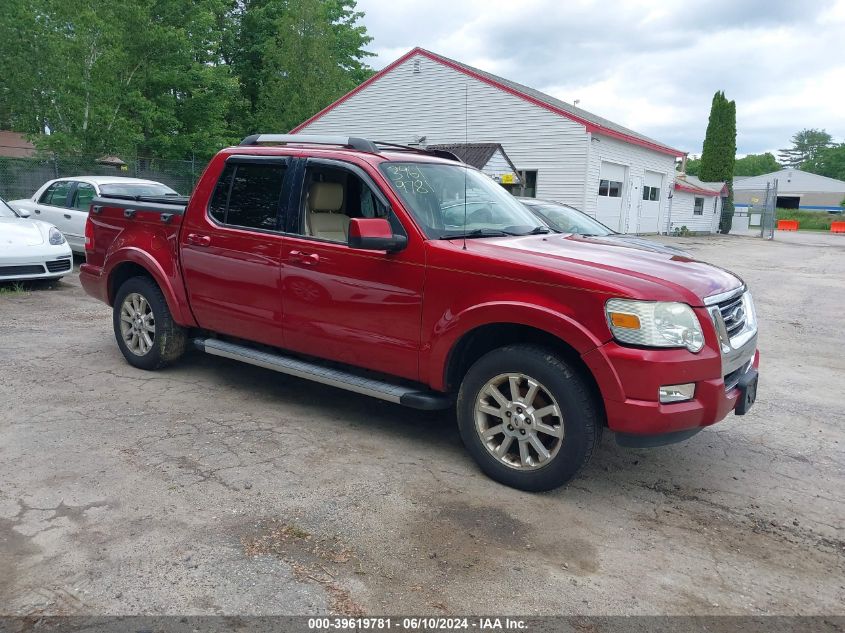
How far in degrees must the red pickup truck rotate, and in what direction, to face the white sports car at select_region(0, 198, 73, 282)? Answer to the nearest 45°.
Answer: approximately 180°

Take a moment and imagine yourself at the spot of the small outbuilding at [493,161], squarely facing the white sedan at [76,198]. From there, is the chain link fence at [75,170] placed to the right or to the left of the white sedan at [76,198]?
right

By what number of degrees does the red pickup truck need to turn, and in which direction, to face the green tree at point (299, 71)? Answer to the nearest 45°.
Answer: approximately 135° to its left

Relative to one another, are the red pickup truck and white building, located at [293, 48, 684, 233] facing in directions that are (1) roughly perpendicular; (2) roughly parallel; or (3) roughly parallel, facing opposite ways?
roughly parallel

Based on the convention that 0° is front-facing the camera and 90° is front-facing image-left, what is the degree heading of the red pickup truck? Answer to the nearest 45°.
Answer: approximately 315°

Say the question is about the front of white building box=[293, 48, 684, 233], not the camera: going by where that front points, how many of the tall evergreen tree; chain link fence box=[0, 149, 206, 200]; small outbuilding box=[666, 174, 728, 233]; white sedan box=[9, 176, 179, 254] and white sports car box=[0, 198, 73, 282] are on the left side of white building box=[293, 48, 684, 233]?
2

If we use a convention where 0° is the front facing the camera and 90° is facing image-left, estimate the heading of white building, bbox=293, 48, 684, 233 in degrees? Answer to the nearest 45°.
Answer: approximately 315°

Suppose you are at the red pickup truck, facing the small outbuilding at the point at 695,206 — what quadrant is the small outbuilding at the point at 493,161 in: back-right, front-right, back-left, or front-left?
front-left

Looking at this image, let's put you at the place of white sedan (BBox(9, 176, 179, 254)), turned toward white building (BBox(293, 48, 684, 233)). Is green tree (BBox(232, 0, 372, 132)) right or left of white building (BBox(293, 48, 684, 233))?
left
